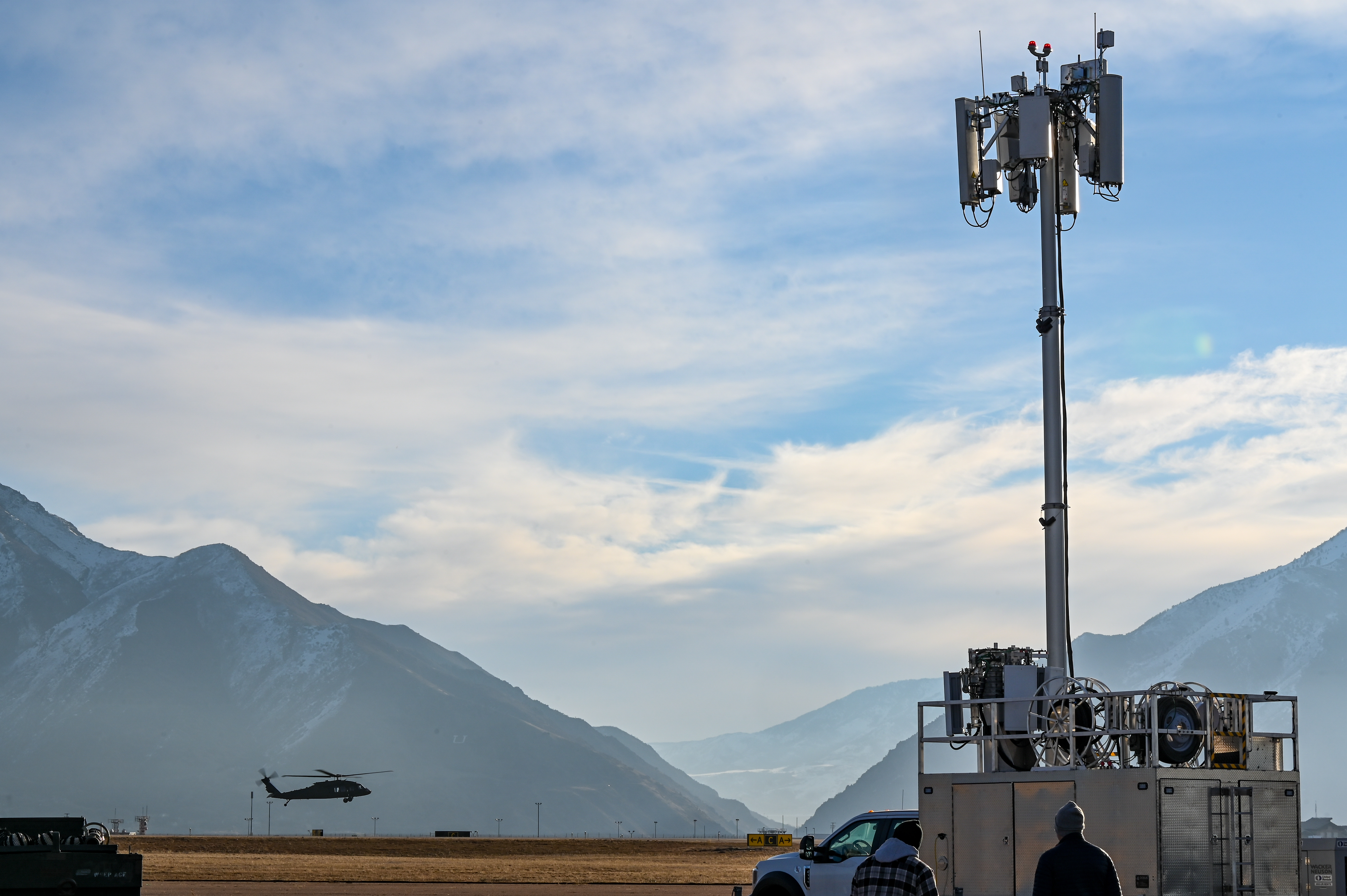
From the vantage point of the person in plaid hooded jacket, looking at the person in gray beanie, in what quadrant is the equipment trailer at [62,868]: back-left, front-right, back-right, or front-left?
back-left

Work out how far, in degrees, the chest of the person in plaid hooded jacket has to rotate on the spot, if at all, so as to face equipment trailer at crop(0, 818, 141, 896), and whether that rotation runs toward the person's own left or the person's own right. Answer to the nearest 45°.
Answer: approximately 90° to the person's own left

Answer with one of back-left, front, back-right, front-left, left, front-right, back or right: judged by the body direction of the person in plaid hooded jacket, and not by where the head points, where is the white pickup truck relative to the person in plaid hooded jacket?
front-left

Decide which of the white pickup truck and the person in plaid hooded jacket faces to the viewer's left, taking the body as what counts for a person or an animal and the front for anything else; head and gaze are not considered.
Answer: the white pickup truck

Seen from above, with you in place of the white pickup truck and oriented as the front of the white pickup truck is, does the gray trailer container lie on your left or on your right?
on your left

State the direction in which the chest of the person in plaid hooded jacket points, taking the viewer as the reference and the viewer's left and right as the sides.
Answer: facing away from the viewer and to the right of the viewer

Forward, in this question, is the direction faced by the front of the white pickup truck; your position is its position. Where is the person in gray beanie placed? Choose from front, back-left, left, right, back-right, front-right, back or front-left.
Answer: left

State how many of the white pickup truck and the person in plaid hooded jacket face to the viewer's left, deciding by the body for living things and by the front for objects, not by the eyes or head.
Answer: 1

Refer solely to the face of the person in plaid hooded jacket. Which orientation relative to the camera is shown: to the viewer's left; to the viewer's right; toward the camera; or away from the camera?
away from the camera

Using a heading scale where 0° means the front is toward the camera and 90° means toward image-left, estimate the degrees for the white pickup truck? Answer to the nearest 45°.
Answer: approximately 90°
